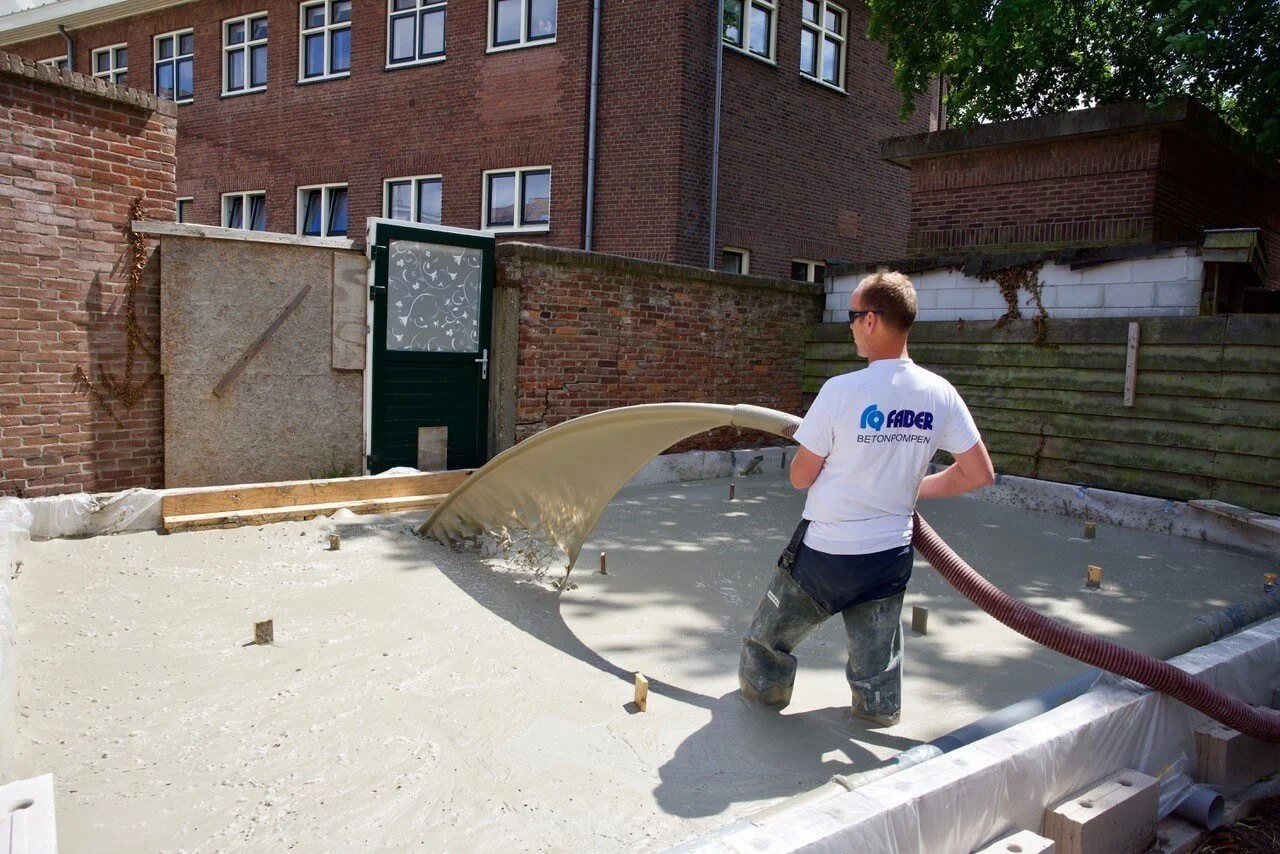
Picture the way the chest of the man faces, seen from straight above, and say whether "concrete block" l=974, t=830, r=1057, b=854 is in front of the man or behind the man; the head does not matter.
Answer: behind

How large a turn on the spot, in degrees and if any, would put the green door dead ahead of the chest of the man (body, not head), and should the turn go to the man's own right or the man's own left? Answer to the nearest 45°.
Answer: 0° — they already face it

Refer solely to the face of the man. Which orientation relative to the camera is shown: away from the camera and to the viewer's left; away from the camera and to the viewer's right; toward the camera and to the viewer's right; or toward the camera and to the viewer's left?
away from the camera and to the viewer's left

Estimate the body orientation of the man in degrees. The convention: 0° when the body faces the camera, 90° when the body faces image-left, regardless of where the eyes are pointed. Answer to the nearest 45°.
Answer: approximately 135°

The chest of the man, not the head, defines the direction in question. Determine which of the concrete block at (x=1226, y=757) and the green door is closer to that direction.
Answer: the green door

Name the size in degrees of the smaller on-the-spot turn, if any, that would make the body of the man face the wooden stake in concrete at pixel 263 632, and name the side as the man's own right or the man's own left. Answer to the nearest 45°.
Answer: approximately 45° to the man's own left

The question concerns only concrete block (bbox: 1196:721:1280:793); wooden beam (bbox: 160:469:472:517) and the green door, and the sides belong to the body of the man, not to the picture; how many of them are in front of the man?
2

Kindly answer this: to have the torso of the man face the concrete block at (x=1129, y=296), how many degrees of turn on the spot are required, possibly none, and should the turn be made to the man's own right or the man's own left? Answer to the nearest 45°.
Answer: approximately 45° to the man's own right

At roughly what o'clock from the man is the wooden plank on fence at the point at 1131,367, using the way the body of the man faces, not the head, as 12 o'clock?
The wooden plank on fence is roughly at 2 o'clock from the man.
